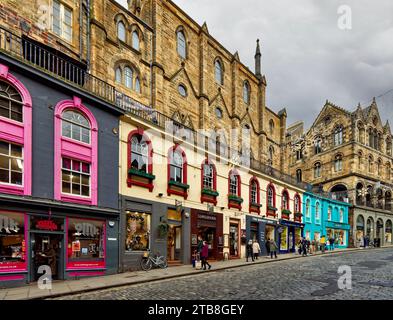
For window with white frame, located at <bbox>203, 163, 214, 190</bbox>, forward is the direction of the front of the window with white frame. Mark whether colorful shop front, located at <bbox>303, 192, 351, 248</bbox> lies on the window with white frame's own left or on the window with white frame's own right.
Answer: on the window with white frame's own left

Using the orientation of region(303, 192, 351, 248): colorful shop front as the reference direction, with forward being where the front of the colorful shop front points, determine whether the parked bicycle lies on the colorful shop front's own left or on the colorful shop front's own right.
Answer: on the colorful shop front's own right

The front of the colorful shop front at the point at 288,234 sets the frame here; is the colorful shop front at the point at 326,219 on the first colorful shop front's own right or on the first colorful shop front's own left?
on the first colorful shop front's own left

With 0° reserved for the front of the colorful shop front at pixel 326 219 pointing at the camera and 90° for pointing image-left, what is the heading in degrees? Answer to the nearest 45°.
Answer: approximately 315°

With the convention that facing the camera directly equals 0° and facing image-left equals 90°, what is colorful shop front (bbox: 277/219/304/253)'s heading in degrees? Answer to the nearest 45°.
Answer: approximately 315°

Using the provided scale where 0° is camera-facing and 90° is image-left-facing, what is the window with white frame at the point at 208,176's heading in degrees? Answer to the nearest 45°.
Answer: approximately 315°
